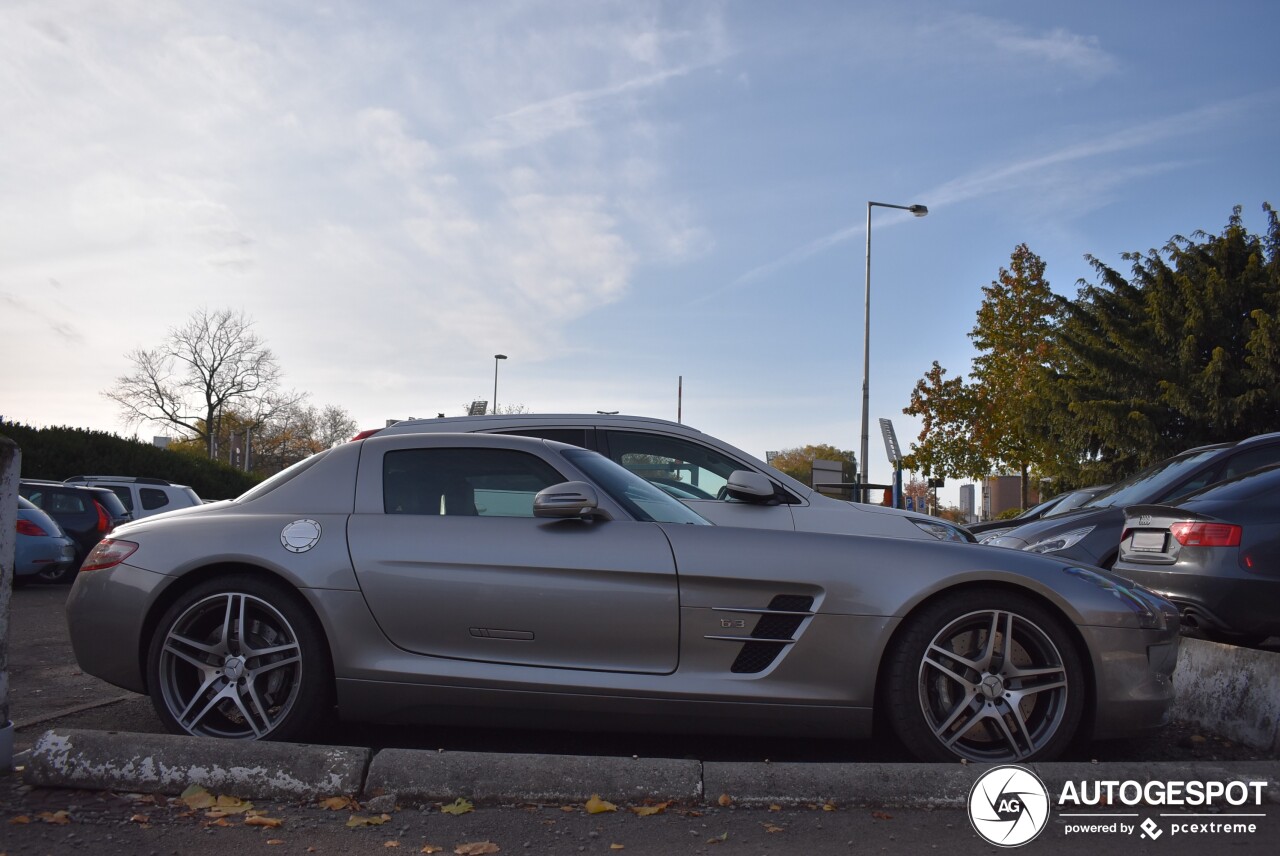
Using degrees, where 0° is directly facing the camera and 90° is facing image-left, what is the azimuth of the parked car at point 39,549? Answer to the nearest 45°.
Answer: approximately 135°

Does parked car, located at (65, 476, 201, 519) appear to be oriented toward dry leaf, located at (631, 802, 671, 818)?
no

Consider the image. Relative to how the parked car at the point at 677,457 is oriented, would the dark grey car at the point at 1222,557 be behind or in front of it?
in front

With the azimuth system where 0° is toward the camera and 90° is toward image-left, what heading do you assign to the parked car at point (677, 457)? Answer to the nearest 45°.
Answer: approximately 270°

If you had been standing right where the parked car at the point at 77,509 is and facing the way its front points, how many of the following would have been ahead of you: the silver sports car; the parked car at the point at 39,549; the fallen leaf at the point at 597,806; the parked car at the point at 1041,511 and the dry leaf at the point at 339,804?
0

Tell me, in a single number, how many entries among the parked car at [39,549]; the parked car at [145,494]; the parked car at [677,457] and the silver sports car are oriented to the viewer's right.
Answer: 2

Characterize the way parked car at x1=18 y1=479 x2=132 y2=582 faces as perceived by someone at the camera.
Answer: facing away from the viewer and to the left of the viewer

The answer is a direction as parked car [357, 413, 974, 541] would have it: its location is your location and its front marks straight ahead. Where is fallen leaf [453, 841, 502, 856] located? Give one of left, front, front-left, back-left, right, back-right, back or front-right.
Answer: right

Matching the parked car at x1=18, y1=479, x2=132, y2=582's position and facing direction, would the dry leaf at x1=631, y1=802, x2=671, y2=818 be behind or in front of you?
behind

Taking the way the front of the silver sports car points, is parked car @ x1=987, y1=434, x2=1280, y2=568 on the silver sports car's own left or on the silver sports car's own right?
on the silver sports car's own left

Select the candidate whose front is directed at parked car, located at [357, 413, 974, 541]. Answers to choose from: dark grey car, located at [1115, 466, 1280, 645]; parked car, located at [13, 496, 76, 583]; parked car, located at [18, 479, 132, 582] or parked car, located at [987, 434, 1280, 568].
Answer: parked car, located at [987, 434, 1280, 568]

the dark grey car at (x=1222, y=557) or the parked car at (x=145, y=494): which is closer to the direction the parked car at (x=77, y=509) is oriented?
the parked car

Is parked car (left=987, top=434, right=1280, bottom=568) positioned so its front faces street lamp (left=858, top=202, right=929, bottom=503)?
no

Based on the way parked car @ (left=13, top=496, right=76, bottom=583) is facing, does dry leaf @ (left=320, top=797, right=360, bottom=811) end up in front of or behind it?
behind

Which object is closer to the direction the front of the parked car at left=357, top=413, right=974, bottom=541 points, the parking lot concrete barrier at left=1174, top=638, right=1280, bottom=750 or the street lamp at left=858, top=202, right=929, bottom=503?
the parking lot concrete barrier

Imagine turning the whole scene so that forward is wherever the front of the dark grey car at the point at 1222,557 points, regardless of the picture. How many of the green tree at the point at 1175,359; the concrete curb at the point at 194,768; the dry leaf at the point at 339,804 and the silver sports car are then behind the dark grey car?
3

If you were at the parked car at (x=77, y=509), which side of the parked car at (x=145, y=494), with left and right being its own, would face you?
left
